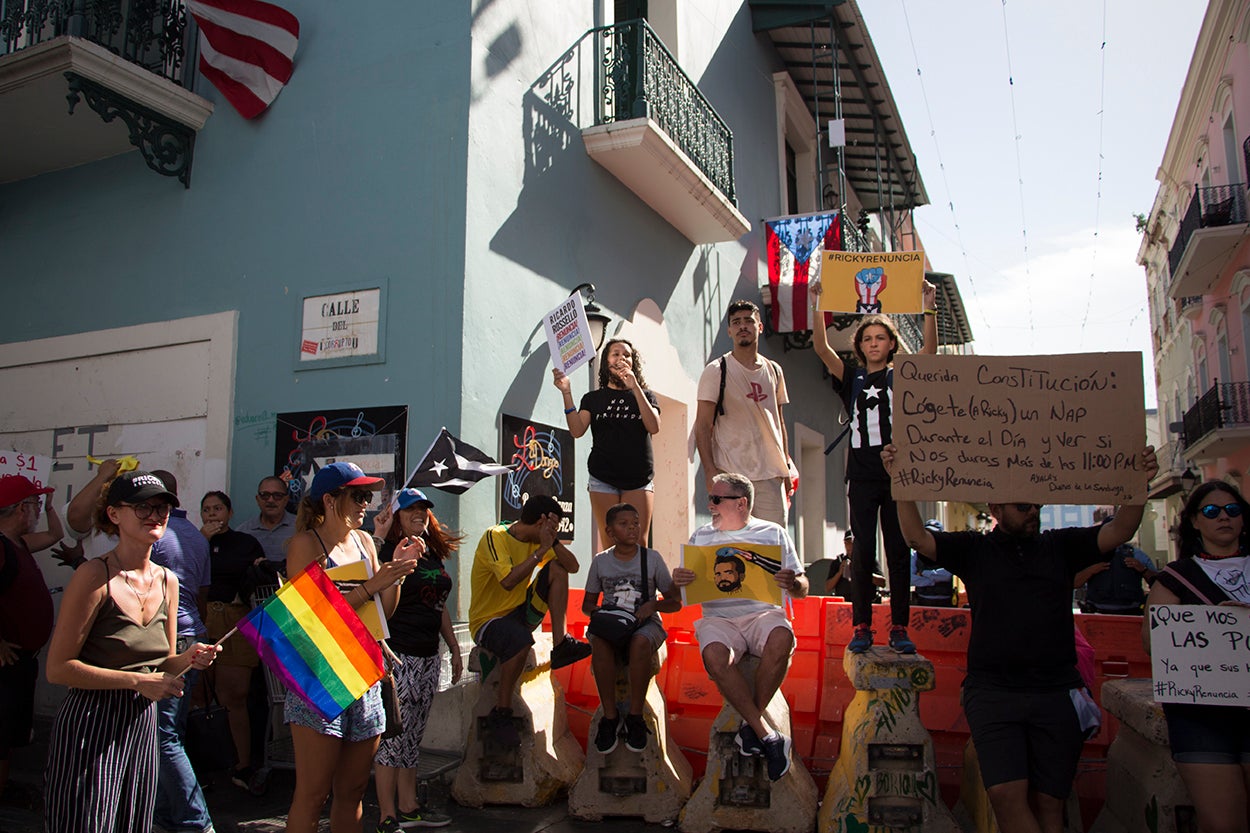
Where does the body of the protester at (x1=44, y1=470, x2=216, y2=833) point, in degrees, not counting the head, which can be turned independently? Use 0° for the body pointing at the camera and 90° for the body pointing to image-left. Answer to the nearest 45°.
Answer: approximately 315°

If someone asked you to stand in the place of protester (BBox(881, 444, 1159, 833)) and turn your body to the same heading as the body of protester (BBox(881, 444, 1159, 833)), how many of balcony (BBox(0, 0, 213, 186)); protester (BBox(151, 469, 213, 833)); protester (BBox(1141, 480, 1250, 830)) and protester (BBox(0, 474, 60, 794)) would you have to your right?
3

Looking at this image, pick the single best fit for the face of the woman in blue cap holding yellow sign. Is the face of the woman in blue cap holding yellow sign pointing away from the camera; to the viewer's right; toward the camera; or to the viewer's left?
to the viewer's right

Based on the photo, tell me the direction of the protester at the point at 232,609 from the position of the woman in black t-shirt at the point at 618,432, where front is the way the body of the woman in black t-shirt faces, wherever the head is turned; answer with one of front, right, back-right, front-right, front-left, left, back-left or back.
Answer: right

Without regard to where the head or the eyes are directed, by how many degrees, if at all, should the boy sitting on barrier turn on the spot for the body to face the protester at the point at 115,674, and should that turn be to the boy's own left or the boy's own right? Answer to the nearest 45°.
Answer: approximately 45° to the boy's own right
